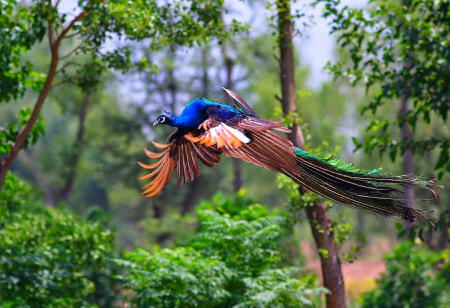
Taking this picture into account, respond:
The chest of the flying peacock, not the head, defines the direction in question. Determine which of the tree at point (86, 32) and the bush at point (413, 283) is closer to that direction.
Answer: the tree

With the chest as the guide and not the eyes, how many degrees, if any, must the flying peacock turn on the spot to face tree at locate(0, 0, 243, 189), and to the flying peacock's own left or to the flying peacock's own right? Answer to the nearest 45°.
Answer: approximately 45° to the flying peacock's own right

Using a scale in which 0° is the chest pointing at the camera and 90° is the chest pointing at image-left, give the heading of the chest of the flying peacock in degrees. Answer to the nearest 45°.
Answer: approximately 90°
